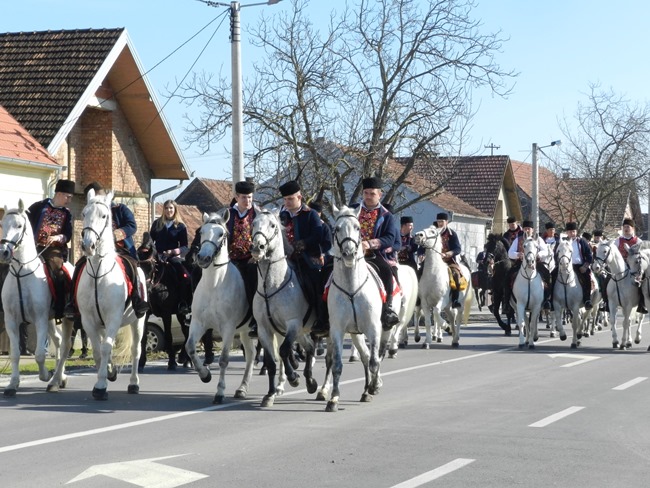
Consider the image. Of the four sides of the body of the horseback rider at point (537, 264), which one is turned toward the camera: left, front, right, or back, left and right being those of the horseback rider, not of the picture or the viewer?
front

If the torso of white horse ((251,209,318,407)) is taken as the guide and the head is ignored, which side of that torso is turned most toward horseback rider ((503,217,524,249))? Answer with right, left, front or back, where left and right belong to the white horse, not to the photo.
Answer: back

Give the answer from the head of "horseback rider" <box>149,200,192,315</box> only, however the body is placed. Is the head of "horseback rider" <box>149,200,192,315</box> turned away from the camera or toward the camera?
toward the camera

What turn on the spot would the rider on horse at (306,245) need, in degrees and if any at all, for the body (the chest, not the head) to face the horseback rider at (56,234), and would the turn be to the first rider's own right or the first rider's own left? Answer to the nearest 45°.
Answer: approximately 45° to the first rider's own right

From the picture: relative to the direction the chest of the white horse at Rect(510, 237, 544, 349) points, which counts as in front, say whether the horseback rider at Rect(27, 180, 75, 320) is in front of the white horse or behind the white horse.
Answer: in front

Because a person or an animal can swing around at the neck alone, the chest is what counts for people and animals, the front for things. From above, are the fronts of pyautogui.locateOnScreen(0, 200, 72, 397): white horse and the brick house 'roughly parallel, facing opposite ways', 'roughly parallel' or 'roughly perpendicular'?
roughly perpendicular

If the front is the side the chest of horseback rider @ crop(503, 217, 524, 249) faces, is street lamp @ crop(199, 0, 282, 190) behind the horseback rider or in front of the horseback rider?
in front

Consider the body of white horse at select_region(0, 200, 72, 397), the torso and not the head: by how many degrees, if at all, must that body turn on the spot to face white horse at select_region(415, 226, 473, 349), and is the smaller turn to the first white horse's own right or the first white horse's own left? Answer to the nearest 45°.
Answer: approximately 180°

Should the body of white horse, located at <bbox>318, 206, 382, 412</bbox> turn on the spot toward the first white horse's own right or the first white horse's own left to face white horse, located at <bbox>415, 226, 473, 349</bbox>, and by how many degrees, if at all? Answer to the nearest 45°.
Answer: approximately 180°

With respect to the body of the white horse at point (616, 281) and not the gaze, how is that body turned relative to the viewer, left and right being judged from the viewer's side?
facing the viewer and to the left of the viewer

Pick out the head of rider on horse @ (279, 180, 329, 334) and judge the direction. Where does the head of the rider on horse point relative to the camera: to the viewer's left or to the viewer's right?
to the viewer's left

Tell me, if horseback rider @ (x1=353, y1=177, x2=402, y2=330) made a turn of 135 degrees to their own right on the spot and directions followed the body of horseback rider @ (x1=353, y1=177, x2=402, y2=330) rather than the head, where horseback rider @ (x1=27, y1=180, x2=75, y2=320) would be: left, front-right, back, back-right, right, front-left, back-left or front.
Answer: left

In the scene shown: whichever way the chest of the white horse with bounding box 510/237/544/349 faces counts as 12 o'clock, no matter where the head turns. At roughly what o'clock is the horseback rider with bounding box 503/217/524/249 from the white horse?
The horseback rider is roughly at 6 o'clock from the white horse.
